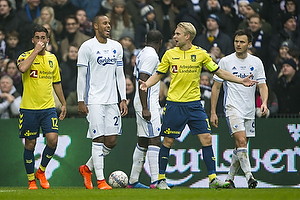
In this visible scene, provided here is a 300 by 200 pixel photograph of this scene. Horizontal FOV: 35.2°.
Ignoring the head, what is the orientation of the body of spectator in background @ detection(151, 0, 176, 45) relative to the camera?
toward the camera

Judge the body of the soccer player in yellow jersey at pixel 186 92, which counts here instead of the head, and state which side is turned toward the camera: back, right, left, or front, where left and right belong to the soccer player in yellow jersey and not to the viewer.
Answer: front

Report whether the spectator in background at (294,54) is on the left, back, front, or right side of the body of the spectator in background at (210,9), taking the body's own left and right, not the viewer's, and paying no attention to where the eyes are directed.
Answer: left

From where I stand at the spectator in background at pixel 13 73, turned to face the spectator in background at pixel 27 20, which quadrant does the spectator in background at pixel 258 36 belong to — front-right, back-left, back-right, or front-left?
front-right

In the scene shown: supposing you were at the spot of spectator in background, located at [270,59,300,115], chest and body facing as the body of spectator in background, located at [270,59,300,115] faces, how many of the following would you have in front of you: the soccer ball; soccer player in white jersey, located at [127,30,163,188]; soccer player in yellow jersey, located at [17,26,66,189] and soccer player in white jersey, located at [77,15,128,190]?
4

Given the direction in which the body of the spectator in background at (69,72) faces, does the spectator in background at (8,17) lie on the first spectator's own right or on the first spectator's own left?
on the first spectator's own right

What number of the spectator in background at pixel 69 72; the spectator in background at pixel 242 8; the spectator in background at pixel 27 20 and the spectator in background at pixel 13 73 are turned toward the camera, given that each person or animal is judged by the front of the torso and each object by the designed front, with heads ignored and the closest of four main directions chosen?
4

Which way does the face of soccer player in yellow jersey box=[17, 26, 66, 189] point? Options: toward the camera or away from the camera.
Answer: toward the camera

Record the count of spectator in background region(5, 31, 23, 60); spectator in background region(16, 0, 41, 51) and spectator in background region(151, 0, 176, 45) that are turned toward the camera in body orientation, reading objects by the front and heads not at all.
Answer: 3

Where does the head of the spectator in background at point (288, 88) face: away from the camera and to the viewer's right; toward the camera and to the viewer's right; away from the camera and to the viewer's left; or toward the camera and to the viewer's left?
toward the camera and to the viewer's left

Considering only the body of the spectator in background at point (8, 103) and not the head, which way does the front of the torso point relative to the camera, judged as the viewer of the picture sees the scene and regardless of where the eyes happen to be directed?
toward the camera

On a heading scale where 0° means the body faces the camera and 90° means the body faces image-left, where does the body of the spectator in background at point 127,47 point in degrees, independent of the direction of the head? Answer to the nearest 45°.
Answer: approximately 0°

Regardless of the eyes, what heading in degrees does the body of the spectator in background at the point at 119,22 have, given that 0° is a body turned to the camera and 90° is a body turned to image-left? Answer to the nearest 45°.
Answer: approximately 0°
